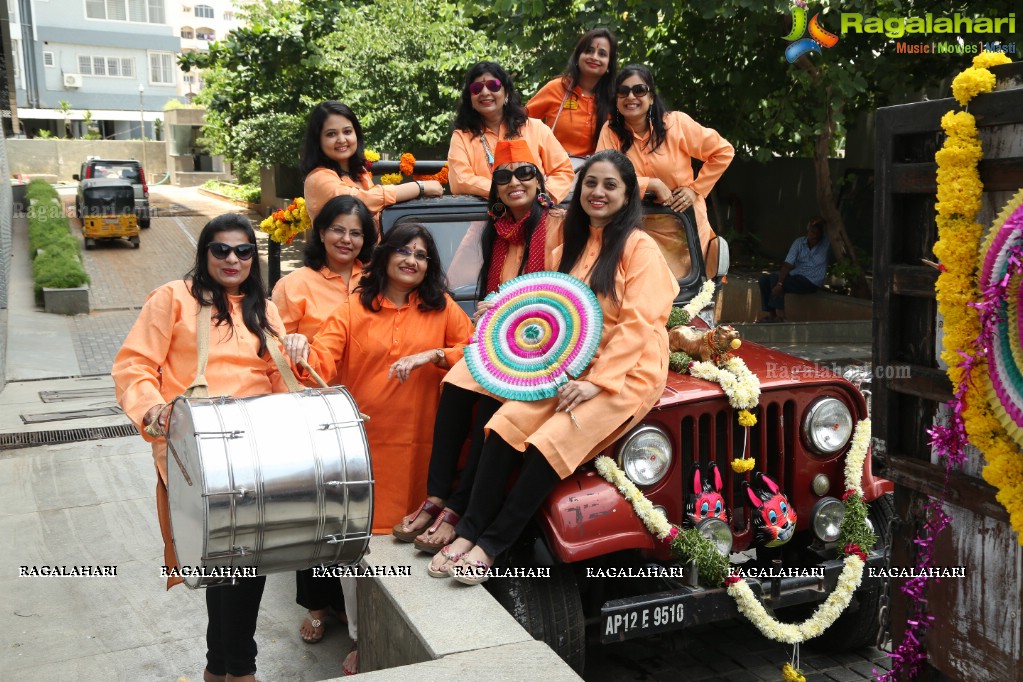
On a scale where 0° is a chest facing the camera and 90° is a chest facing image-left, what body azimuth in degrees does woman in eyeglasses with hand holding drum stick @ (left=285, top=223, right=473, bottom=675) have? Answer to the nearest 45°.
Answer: approximately 0°

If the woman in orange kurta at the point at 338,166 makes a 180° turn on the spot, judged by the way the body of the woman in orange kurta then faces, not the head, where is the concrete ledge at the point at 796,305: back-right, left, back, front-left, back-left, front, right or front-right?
right

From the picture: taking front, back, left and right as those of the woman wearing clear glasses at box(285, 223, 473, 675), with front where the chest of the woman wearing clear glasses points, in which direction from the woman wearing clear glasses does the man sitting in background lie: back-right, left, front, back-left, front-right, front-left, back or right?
back-left

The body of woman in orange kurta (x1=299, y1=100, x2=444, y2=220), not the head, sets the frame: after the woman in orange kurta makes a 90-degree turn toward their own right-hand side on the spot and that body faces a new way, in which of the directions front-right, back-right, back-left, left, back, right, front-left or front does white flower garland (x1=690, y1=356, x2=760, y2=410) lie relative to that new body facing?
left
